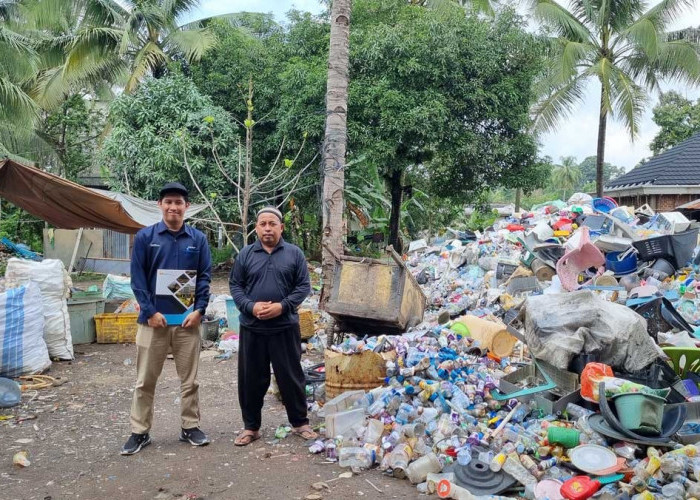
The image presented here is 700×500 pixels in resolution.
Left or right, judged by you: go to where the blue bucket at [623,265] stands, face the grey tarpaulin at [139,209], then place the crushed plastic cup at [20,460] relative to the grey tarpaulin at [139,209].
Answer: left

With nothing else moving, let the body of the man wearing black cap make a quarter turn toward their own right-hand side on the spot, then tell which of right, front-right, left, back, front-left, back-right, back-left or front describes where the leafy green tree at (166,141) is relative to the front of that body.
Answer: right

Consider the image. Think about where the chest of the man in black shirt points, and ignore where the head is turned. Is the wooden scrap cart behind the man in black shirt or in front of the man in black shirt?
behind

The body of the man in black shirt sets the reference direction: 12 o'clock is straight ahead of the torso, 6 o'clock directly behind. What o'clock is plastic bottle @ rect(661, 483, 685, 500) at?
The plastic bottle is roughly at 10 o'clock from the man in black shirt.

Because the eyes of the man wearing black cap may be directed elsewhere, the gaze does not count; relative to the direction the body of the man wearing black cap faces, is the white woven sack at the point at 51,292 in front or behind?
behind

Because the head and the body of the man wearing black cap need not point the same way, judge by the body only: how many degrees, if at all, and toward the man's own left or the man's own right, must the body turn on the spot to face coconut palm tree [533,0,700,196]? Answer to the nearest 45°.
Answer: approximately 135° to the man's own left

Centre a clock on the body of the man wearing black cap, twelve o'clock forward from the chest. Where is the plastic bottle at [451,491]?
The plastic bottle is roughly at 10 o'clock from the man wearing black cap.

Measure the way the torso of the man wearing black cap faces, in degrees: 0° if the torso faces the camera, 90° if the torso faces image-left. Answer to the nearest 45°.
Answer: approximately 0°

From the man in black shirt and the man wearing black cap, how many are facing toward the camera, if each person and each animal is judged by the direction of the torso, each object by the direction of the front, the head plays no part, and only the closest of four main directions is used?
2

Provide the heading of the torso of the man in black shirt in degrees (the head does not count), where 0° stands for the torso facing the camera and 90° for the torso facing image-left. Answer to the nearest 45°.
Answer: approximately 0°
